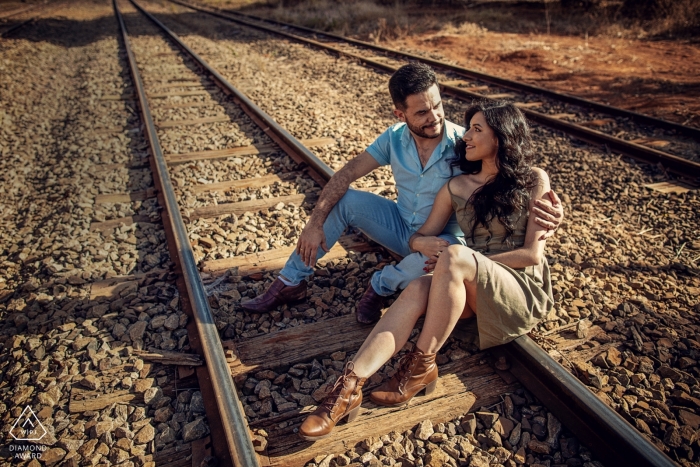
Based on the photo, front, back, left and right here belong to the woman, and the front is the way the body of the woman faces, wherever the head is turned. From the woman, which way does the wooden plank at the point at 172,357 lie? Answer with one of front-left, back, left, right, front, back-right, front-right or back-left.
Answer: front-right

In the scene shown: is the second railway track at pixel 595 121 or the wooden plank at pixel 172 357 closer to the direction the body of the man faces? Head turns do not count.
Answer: the wooden plank

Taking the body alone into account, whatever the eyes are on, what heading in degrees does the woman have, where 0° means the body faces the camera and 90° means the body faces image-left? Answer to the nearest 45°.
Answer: approximately 45°

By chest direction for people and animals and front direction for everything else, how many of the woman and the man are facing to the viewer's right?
0

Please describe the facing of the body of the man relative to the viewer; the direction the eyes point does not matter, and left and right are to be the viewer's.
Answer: facing the viewer

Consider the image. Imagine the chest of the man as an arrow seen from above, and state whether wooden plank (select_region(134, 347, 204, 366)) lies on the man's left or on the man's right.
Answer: on the man's right

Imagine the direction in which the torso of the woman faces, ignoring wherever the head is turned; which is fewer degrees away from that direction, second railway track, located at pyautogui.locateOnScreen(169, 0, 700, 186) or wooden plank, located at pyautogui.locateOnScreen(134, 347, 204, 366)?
the wooden plank

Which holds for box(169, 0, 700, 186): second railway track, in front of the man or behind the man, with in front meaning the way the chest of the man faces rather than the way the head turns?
behind

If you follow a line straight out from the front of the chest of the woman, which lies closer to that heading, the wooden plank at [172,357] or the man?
the wooden plank

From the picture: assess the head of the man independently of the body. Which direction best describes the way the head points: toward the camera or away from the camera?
toward the camera
